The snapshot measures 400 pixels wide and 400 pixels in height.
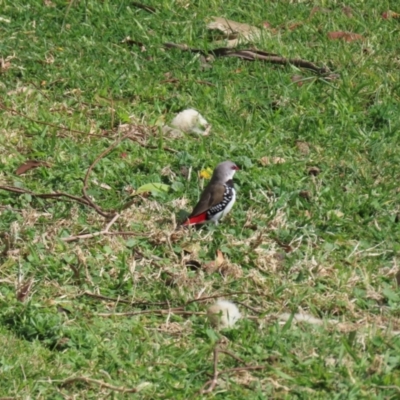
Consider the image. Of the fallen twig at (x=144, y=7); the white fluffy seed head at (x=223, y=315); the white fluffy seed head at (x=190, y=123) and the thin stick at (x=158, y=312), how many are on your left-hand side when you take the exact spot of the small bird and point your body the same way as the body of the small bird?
2

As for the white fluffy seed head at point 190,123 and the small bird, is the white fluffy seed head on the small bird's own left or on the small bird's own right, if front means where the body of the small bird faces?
on the small bird's own left

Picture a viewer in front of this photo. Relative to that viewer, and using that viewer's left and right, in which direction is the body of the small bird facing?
facing to the right of the viewer

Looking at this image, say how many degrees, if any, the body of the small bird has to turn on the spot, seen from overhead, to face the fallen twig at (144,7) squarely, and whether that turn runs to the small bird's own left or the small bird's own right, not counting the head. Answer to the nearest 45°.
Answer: approximately 90° to the small bird's own left

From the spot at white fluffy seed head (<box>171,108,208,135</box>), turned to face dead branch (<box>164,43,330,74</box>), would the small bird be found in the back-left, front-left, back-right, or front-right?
back-right

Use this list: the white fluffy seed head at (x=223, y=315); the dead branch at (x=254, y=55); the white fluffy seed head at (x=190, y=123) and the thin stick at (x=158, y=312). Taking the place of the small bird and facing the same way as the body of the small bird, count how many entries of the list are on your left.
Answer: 2

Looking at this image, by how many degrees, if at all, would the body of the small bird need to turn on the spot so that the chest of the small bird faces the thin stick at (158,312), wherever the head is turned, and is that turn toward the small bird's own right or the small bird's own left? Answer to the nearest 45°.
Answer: approximately 90° to the small bird's own right
